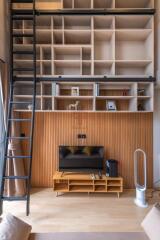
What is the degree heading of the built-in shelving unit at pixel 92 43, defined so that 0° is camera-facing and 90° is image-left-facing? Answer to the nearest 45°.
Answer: approximately 0°

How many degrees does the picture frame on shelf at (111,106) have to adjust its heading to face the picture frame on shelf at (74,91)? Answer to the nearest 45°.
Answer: approximately 90° to its right
